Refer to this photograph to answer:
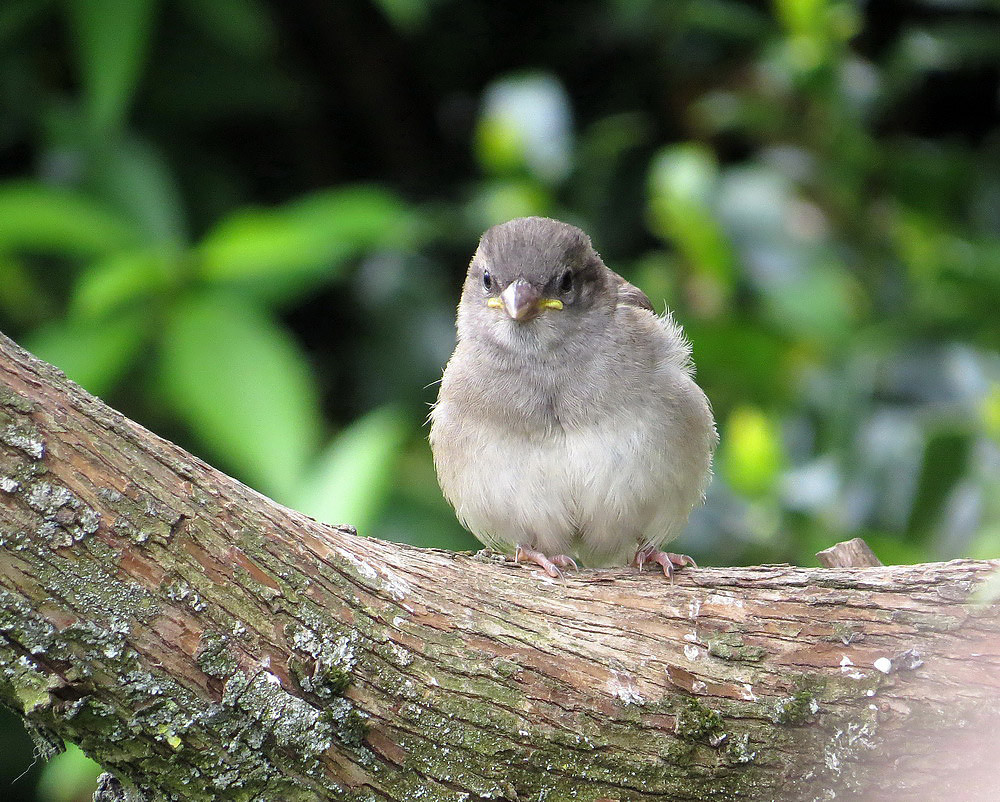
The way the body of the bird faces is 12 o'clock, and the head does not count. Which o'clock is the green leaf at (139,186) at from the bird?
The green leaf is roughly at 4 o'clock from the bird.

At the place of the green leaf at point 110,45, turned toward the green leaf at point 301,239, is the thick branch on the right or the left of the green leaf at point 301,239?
right

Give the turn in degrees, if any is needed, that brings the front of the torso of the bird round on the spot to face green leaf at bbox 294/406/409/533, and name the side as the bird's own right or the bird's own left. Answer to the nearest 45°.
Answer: approximately 135° to the bird's own right

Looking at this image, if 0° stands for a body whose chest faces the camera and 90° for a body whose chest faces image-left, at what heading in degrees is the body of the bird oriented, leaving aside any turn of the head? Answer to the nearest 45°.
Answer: approximately 0°

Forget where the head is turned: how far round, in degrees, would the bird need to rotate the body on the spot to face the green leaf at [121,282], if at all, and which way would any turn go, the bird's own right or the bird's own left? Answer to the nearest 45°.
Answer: approximately 135° to the bird's own right

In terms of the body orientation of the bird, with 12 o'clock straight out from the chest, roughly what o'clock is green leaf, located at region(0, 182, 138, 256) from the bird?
The green leaf is roughly at 4 o'clock from the bird.

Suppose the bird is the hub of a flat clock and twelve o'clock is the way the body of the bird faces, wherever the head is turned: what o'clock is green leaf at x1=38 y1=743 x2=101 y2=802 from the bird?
The green leaf is roughly at 5 o'clock from the bird.

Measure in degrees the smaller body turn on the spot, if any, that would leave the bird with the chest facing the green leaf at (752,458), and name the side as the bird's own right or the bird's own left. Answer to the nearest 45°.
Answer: approximately 135° to the bird's own left
